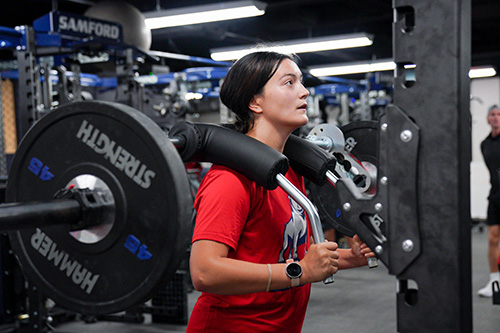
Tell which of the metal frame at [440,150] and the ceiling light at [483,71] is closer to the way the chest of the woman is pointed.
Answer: the metal frame

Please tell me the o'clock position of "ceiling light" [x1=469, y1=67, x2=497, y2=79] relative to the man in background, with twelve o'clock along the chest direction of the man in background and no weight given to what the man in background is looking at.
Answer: The ceiling light is roughly at 6 o'clock from the man in background.

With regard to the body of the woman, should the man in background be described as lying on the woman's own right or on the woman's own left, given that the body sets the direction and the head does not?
on the woman's own left

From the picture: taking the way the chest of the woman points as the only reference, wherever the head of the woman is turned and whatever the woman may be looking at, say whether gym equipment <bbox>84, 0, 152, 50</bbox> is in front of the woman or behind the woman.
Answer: behind

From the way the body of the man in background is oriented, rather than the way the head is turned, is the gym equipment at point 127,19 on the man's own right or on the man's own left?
on the man's own right

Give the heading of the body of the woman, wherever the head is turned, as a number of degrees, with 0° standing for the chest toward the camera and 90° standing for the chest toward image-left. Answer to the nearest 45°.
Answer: approximately 315°

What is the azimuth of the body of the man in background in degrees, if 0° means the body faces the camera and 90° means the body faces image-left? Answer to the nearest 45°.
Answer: approximately 0°
